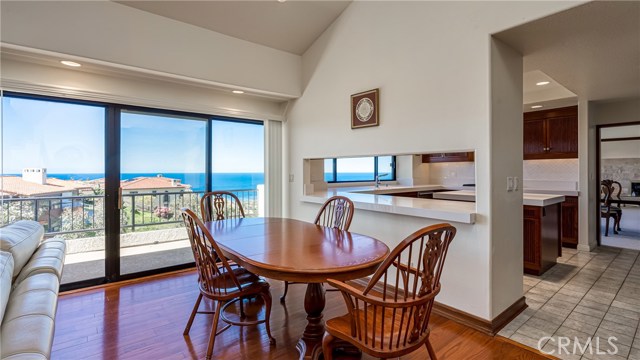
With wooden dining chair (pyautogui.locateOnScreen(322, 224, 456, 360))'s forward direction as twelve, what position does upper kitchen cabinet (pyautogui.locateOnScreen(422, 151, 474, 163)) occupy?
The upper kitchen cabinet is roughly at 2 o'clock from the wooden dining chair.

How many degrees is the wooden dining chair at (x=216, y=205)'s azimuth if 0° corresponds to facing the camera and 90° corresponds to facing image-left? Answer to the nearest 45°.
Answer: approximately 315°

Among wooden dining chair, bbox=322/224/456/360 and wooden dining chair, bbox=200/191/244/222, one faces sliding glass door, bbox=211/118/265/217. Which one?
wooden dining chair, bbox=322/224/456/360

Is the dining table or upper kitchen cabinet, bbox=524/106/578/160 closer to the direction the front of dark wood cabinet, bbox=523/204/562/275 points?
the dining table

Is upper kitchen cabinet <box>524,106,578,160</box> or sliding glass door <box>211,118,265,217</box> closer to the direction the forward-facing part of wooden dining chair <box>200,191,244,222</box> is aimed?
the upper kitchen cabinet

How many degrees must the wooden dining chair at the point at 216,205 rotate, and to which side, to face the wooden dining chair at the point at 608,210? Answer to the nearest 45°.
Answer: approximately 45° to its left

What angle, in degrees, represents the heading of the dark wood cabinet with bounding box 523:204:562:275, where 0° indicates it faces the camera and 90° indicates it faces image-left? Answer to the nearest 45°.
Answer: approximately 45°

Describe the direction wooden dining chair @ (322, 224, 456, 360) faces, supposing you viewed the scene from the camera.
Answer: facing away from the viewer and to the left of the viewer
